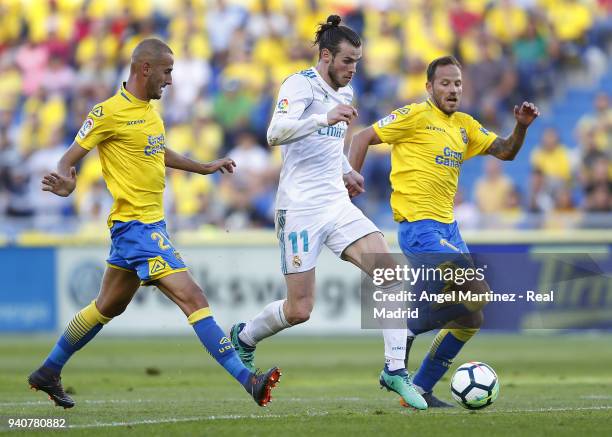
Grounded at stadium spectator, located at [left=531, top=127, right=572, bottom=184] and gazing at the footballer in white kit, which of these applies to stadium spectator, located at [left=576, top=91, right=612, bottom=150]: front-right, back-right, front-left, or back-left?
back-left

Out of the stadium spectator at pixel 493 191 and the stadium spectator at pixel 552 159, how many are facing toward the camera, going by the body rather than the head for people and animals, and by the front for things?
2

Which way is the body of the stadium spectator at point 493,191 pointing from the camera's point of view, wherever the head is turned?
toward the camera

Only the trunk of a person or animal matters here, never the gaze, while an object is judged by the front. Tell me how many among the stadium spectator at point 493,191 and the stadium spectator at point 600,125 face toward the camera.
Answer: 2

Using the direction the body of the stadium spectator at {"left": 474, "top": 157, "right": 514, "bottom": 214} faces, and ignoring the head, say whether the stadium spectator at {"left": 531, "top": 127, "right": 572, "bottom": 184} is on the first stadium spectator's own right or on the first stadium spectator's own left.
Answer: on the first stadium spectator's own left

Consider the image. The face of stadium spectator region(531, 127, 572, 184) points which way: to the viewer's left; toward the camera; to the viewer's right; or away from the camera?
toward the camera

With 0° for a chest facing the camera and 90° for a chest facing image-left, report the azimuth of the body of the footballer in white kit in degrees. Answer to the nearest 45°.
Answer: approximately 315°

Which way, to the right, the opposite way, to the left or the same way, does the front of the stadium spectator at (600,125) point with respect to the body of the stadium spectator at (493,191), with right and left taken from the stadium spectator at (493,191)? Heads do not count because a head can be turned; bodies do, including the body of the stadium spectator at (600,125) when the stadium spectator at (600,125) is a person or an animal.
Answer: the same way

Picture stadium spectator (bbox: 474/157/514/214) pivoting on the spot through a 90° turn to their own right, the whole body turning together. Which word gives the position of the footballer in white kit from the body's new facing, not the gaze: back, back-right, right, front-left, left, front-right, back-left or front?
left

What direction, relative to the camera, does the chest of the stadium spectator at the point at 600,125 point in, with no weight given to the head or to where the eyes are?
toward the camera

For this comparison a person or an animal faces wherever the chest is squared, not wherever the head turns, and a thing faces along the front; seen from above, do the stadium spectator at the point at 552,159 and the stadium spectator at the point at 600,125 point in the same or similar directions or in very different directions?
same or similar directions

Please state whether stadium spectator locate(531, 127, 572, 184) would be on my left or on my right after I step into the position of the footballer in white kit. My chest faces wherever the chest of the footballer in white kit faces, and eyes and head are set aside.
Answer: on my left

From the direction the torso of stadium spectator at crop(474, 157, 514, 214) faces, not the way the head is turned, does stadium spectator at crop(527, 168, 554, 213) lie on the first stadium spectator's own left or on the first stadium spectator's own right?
on the first stadium spectator's own left

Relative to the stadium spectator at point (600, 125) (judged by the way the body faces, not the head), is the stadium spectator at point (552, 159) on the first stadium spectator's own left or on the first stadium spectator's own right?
on the first stadium spectator's own right

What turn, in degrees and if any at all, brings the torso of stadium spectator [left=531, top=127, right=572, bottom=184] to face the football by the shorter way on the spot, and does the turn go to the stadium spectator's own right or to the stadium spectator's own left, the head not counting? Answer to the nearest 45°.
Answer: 0° — they already face it

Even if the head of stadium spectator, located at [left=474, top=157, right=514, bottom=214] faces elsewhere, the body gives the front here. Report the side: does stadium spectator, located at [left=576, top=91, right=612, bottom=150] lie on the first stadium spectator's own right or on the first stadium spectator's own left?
on the first stadium spectator's own left

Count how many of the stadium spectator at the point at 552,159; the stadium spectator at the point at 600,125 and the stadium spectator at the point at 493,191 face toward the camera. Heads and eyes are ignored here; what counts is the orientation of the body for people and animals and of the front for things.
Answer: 3
